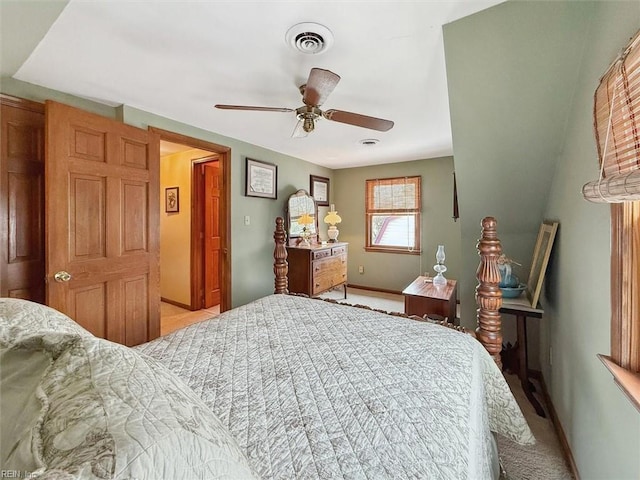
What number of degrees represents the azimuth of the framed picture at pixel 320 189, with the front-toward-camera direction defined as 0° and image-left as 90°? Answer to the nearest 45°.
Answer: approximately 315°

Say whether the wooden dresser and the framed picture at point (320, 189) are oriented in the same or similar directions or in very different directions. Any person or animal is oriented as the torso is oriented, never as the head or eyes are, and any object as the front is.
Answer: same or similar directions

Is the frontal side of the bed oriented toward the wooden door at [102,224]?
no

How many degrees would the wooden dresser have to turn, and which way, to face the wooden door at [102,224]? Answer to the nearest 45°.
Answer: approximately 90° to its right

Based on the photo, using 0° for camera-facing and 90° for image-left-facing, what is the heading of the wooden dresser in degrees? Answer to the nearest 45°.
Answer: approximately 315°

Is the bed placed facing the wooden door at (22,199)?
no

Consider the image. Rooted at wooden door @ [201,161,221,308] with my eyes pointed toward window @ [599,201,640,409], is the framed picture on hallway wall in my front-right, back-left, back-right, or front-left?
back-right

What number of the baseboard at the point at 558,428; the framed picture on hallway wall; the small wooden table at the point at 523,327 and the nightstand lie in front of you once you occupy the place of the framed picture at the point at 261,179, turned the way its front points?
3

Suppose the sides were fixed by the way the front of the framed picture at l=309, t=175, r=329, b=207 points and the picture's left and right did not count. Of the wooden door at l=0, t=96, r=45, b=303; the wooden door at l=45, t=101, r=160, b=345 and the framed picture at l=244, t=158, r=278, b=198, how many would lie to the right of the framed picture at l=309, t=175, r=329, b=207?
3

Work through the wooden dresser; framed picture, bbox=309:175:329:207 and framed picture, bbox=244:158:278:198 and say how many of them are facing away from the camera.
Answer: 0

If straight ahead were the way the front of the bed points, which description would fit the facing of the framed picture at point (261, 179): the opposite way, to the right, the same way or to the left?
to the right

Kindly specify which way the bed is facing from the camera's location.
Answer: facing away from the viewer and to the right of the viewer

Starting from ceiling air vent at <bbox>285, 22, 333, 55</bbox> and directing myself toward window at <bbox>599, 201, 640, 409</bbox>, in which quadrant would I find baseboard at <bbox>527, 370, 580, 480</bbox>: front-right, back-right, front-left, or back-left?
front-left

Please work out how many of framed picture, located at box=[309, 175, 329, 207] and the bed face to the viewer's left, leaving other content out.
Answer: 0

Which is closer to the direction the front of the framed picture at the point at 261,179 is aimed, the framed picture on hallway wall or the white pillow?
the white pillow

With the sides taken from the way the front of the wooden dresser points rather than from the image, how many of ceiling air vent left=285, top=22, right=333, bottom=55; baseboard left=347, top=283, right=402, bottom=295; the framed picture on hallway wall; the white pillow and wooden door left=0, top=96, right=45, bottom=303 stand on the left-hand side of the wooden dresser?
1

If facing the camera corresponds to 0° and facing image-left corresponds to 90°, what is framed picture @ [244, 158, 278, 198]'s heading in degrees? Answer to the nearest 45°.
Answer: approximately 315°

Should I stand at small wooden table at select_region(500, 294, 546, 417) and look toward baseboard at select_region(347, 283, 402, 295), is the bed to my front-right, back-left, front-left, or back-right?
back-left

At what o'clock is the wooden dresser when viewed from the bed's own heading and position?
The wooden dresser is roughly at 11 o'clock from the bed.

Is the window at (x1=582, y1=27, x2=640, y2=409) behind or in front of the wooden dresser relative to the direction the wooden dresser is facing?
in front
